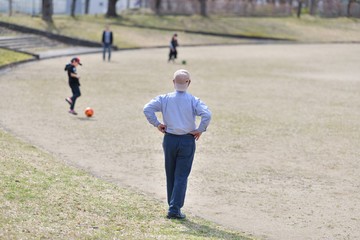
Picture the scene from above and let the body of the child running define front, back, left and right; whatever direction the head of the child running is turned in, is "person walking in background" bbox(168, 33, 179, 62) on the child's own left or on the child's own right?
on the child's own left

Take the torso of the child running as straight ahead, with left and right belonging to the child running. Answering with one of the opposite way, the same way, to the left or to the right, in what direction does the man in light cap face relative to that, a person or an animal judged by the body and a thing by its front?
to the left

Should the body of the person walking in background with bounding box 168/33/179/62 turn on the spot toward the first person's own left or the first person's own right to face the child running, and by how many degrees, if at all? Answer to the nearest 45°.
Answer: approximately 90° to the first person's own right

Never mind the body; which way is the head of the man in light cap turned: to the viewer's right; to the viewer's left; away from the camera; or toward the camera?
away from the camera

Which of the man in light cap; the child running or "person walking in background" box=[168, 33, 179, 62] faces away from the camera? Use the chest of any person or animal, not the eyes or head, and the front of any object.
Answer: the man in light cap

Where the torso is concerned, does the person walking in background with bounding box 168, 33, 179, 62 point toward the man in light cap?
no

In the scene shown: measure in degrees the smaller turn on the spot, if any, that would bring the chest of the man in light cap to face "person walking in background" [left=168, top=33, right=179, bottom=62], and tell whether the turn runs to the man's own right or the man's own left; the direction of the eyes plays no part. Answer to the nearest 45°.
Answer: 0° — they already face them

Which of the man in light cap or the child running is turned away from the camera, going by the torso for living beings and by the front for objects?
the man in light cap

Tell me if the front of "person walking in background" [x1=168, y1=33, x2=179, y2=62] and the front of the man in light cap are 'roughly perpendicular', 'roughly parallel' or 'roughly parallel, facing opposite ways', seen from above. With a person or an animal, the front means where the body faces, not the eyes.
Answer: roughly perpendicular

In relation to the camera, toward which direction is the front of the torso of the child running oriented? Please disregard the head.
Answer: to the viewer's right

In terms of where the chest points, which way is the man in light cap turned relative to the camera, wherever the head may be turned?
away from the camera
